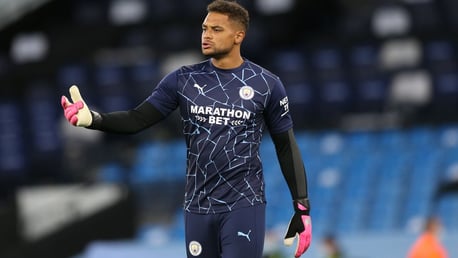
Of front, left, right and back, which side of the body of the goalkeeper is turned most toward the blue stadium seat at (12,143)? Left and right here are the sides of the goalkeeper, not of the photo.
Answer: back

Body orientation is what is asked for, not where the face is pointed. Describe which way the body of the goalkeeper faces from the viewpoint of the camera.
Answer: toward the camera
